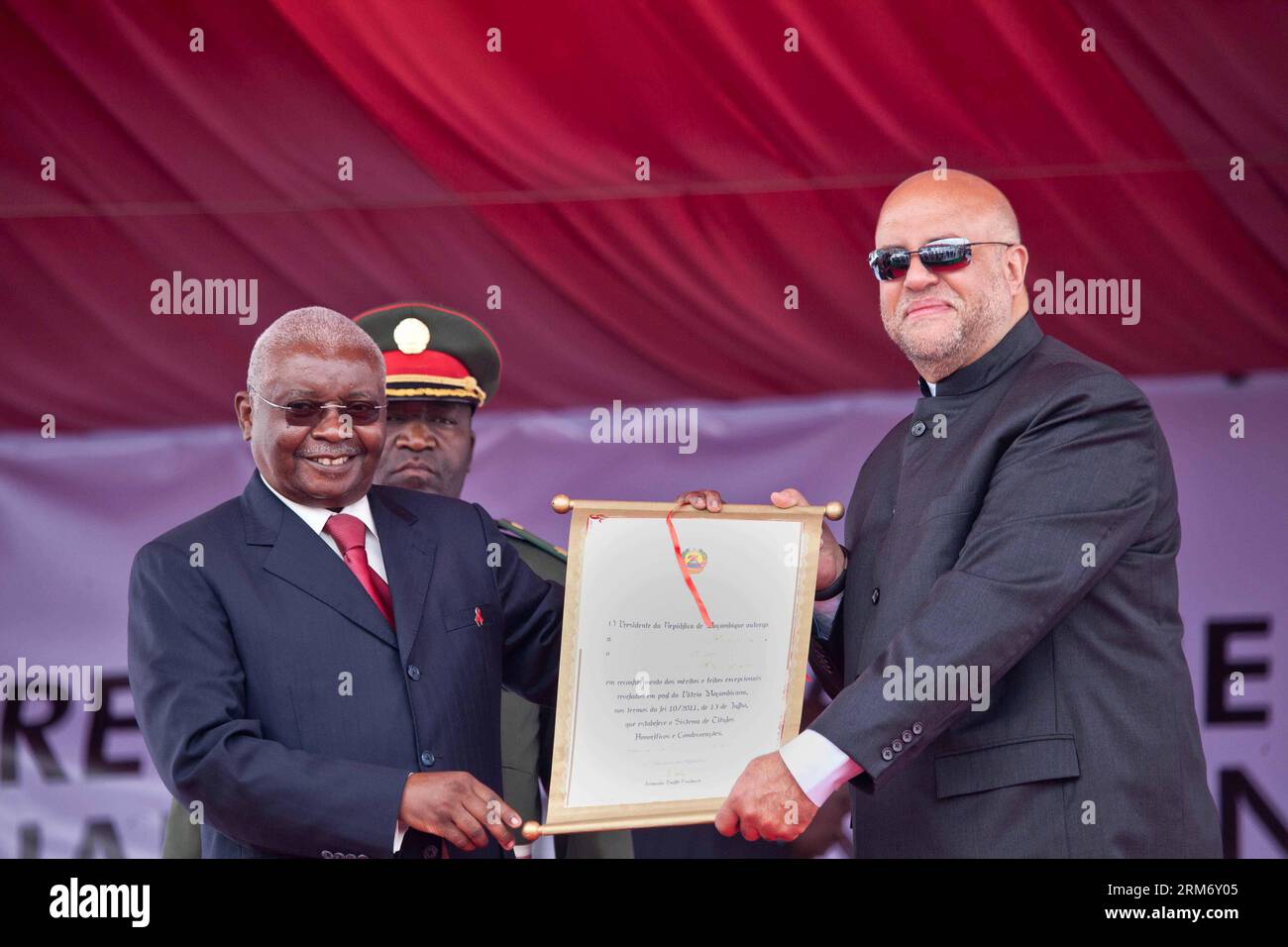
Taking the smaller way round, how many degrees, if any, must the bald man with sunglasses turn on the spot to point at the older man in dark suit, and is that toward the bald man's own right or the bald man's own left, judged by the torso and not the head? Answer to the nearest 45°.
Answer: approximately 45° to the bald man's own right

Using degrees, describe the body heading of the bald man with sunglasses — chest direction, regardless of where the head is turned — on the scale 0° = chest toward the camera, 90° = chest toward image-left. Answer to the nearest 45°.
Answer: approximately 45°

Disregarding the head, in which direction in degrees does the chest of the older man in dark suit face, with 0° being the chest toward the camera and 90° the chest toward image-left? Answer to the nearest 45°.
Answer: approximately 315°

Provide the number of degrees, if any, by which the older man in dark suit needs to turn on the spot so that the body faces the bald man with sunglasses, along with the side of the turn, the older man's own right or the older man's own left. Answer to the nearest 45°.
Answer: approximately 45° to the older man's own left
